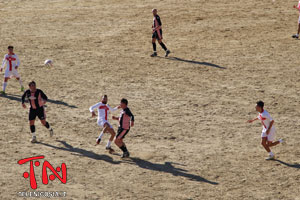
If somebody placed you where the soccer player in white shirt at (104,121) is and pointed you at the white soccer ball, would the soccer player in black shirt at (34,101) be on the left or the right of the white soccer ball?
left

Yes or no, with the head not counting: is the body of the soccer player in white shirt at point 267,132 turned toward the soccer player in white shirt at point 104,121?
yes

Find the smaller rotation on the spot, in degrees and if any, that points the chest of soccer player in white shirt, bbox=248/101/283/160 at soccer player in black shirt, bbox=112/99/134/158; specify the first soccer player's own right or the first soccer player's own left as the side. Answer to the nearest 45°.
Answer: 0° — they already face them

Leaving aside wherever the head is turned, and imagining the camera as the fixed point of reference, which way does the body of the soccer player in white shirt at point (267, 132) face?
to the viewer's left

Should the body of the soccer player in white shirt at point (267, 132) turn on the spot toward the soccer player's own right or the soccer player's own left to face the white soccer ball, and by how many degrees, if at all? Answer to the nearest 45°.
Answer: approximately 45° to the soccer player's own right
